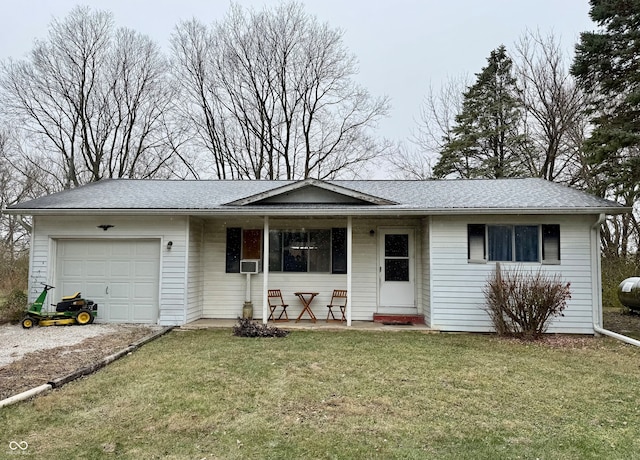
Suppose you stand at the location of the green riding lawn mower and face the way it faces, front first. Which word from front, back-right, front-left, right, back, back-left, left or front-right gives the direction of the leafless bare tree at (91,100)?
right

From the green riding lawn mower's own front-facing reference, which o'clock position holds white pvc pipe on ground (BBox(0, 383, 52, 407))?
The white pvc pipe on ground is roughly at 9 o'clock from the green riding lawn mower.

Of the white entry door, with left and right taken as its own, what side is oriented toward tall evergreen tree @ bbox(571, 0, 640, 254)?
left

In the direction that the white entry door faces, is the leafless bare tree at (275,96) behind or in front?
behind

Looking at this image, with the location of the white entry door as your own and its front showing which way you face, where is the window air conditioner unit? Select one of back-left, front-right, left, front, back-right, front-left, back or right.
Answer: right

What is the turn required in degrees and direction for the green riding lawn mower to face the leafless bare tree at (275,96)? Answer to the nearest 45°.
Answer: approximately 135° to its right

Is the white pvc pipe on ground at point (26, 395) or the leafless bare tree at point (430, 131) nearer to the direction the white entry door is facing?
the white pvc pipe on ground

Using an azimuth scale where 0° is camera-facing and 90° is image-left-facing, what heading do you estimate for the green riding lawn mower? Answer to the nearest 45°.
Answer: approximately 90°

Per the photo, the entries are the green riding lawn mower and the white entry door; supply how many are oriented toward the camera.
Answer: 1
